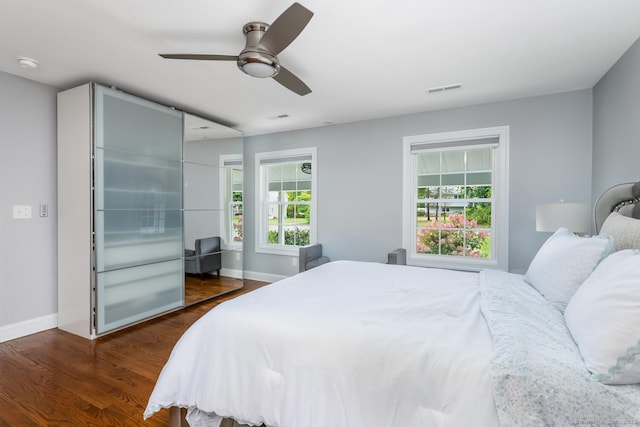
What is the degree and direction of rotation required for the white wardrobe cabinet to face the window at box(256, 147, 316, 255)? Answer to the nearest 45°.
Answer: approximately 45° to its left

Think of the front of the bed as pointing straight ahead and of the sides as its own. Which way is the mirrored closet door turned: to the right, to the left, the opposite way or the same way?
the opposite way

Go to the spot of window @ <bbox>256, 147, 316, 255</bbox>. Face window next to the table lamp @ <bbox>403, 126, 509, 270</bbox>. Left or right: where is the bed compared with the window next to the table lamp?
right

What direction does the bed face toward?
to the viewer's left

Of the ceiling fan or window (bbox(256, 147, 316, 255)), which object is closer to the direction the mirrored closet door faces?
the ceiling fan

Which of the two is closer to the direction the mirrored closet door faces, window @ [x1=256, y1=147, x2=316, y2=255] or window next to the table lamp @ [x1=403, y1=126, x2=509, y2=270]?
the window next to the table lamp

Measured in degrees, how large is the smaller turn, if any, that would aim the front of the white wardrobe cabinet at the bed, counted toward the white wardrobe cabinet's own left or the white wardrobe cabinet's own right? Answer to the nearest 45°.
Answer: approximately 45° to the white wardrobe cabinet's own right

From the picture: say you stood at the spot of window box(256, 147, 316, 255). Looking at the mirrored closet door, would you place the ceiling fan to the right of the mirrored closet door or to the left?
left

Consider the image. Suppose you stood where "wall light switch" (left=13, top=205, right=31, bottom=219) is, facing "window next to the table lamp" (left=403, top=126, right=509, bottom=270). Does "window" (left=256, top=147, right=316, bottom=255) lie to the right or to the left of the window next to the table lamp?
left
